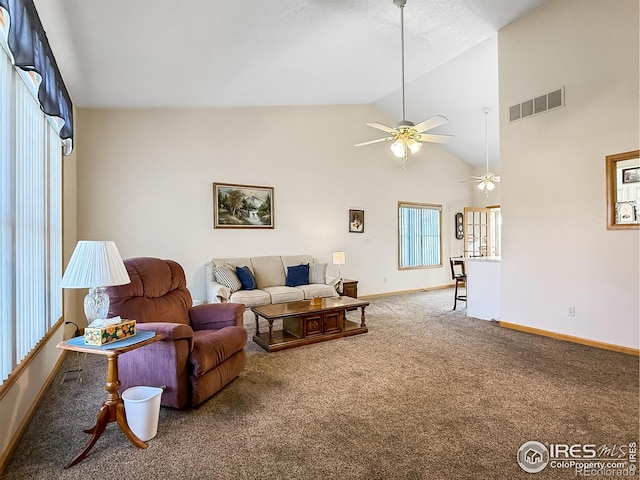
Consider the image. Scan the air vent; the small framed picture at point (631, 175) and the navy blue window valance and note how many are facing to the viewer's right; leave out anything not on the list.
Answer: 1

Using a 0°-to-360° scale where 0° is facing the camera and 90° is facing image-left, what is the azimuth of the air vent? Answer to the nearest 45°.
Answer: approximately 45°

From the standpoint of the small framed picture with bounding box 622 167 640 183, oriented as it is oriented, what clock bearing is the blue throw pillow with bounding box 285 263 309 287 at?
The blue throw pillow is roughly at 1 o'clock from the small framed picture.

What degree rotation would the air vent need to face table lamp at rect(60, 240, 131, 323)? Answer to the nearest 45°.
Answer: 0° — it already faces it

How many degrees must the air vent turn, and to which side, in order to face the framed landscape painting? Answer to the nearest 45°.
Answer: approximately 45° to its right

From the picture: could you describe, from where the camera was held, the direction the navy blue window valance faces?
facing to the right of the viewer

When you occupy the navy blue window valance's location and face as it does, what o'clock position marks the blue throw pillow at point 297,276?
The blue throw pillow is roughly at 11 o'clock from the navy blue window valance.

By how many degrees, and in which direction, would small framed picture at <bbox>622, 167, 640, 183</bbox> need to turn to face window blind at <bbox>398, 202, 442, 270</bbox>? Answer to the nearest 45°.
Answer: approximately 90° to its right
